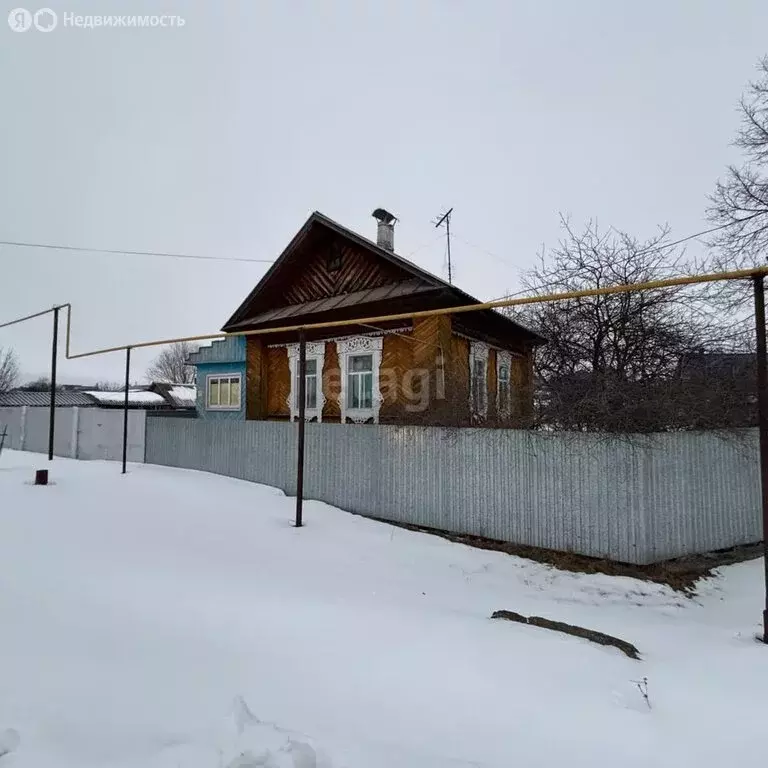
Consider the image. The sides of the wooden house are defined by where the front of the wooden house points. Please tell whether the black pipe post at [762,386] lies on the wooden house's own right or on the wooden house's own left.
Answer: on the wooden house's own left

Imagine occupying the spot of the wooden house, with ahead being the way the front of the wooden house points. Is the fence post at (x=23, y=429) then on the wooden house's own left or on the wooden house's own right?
on the wooden house's own right
